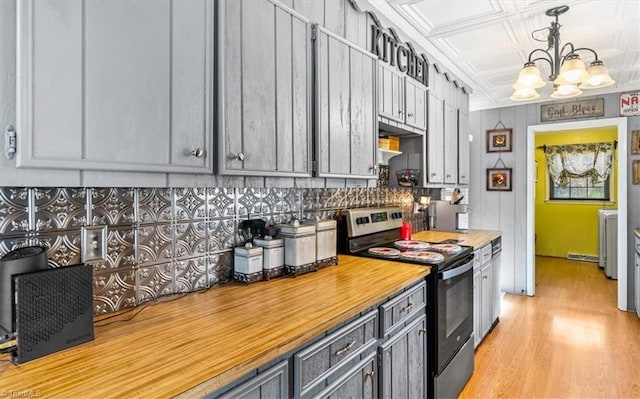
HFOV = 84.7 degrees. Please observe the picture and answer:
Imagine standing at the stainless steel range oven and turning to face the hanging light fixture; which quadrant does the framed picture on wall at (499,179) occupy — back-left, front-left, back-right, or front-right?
front-left

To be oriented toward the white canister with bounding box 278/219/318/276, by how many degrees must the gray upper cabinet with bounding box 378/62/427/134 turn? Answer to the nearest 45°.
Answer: approximately 90° to its right

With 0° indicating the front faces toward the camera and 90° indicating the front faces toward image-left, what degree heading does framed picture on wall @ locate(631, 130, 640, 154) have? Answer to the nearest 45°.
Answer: approximately 0°

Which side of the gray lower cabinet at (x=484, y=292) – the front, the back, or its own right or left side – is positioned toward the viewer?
right

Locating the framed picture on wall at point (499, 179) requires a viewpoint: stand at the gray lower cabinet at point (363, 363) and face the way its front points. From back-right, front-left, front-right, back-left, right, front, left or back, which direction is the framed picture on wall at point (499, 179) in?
left

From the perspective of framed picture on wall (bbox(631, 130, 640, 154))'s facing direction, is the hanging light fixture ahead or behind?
ahead

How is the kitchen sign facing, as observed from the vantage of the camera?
facing the viewer and to the right of the viewer

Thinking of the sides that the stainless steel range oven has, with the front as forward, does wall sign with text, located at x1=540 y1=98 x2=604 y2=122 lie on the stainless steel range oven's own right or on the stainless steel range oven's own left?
on the stainless steel range oven's own left

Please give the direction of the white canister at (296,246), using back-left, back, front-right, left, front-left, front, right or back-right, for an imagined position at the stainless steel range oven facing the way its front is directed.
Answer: right

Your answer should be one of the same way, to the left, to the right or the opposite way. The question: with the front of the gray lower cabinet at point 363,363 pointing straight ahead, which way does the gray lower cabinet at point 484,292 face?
the same way

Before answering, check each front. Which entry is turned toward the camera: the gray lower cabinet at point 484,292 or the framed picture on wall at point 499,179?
the framed picture on wall

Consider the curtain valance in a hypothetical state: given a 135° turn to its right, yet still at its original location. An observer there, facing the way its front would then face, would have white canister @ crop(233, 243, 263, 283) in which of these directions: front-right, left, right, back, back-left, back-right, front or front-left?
back-left

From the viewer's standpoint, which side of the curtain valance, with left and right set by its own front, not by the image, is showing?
front

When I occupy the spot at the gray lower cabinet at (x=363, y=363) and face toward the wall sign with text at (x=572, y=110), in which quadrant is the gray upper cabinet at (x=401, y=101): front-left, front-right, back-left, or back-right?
front-left

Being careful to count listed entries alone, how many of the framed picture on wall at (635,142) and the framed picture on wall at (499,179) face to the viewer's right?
0

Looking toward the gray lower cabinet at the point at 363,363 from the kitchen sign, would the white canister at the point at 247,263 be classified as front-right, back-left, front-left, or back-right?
front-right

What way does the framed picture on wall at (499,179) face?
toward the camera

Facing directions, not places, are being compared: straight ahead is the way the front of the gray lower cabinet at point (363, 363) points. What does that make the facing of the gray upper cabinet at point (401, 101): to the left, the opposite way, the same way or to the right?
the same way

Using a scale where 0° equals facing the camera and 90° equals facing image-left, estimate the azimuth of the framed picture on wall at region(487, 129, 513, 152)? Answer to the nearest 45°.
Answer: approximately 0°
